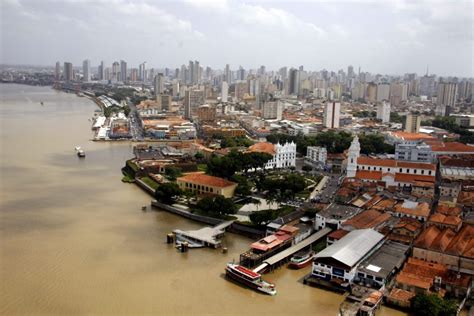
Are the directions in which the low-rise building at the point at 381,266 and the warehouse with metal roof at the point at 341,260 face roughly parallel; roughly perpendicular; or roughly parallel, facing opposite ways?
roughly parallel

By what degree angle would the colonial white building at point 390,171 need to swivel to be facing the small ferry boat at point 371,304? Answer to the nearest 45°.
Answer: approximately 90° to its left

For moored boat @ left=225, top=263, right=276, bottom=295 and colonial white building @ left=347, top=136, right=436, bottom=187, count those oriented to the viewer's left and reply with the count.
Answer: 1

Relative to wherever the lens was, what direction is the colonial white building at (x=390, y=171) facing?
facing to the left of the viewer

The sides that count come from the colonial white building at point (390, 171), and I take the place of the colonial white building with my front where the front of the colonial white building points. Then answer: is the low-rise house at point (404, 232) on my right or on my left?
on my left

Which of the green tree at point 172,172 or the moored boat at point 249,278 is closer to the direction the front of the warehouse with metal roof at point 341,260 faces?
the moored boat

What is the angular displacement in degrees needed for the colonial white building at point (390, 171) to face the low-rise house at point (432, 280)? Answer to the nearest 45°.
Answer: approximately 90° to its left

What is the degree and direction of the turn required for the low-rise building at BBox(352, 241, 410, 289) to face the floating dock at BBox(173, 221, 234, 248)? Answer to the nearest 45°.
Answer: approximately 45° to its right

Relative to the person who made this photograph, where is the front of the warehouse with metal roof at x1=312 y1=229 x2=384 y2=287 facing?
facing the viewer and to the left of the viewer

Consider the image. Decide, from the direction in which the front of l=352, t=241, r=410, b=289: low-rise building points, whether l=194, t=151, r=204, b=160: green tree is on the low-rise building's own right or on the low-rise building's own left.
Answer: on the low-rise building's own right
